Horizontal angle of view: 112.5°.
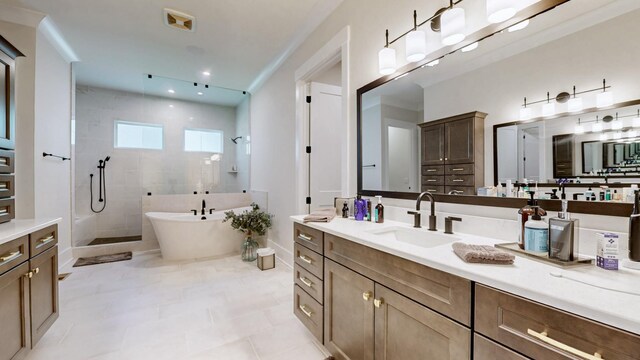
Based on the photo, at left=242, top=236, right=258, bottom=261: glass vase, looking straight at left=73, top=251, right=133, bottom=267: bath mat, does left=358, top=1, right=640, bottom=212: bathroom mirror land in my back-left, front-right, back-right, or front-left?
back-left

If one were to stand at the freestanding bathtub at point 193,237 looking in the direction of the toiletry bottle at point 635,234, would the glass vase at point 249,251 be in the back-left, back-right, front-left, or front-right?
front-left

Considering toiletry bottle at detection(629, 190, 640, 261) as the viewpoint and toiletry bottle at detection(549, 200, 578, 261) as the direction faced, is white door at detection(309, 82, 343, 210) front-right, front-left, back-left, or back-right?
front-right

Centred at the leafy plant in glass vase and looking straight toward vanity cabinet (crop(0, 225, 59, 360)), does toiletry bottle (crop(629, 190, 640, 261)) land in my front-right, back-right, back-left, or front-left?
front-left

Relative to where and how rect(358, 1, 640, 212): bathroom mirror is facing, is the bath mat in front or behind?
in front

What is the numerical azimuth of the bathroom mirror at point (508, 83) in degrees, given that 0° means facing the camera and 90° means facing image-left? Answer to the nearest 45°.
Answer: approximately 45°

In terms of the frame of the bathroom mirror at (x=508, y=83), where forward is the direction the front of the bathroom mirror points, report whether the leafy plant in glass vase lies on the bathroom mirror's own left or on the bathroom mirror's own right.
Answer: on the bathroom mirror's own right
